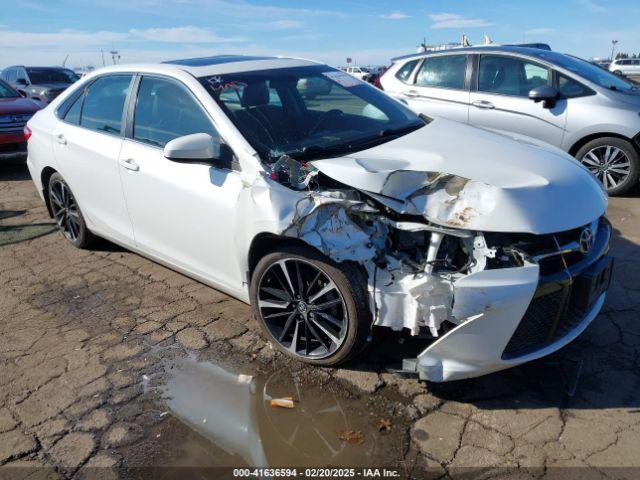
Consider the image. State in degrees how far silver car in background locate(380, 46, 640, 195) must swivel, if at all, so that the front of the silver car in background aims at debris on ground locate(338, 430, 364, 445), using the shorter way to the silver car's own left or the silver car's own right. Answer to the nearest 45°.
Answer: approximately 45° to the silver car's own right

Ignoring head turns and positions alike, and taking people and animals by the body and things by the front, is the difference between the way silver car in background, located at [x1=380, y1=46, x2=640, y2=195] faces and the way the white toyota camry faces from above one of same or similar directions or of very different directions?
same or similar directions

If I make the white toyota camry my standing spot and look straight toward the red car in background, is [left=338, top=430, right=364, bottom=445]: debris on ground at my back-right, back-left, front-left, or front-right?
back-left

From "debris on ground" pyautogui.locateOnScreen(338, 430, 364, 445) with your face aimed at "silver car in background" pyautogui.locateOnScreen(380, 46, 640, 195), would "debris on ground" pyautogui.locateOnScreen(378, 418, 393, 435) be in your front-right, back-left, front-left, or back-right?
front-right

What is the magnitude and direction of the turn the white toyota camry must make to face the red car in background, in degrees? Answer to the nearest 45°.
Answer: approximately 180°

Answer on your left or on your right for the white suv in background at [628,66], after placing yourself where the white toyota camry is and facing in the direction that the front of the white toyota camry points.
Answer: on your left

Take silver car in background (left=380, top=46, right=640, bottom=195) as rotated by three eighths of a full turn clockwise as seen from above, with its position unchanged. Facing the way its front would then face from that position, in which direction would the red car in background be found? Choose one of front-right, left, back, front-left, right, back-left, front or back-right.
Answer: front

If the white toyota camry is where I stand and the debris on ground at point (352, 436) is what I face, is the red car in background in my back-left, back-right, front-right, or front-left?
back-right

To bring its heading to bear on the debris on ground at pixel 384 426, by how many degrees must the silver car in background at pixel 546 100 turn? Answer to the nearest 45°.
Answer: approximately 45° to its right

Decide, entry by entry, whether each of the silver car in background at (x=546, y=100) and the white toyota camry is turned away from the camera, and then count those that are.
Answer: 0

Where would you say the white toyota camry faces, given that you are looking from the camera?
facing the viewer and to the right of the viewer

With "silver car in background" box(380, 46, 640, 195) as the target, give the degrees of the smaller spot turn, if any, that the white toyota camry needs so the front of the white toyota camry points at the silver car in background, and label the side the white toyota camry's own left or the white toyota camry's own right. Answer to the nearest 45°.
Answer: approximately 90° to the white toyota camry's own left
